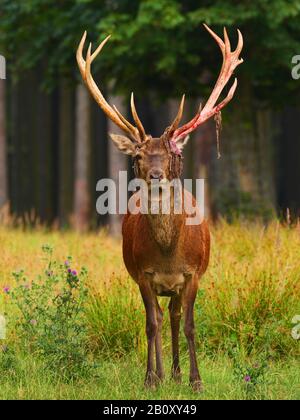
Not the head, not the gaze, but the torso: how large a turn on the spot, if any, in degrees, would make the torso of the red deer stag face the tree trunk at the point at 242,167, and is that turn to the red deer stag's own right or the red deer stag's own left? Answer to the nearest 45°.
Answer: approximately 180°

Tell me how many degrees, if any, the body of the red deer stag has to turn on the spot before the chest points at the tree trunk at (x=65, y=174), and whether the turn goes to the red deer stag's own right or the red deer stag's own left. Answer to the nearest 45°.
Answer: approximately 180°

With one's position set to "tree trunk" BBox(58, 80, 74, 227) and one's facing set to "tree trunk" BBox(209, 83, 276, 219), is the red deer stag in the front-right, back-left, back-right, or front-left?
front-right

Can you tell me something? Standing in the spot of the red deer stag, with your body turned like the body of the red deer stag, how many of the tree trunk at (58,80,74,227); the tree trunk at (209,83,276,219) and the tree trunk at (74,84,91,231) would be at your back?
3

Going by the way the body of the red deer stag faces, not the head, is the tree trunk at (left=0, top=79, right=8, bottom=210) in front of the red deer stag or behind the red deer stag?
behind

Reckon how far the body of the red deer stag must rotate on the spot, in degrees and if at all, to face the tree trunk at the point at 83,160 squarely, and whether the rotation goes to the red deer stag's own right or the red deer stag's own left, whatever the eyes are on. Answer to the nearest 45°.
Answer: approximately 180°

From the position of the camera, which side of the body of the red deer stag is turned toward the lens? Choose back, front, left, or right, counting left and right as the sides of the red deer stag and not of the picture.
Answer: front
